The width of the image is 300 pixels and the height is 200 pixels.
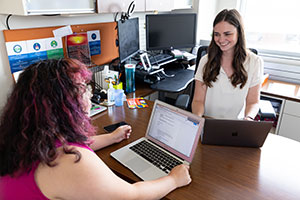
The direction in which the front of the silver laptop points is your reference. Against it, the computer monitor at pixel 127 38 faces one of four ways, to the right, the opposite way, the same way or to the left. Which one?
to the left

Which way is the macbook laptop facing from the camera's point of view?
away from the camera

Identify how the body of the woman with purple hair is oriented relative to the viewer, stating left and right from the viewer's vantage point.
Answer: facing away from the viewer and to the right of the viewer

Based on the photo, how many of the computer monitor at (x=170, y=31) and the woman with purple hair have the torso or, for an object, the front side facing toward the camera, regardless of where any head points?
1

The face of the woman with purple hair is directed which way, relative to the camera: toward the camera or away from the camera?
away from the camera

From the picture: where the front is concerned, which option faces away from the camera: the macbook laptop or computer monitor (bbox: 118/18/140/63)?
the macbook laptop

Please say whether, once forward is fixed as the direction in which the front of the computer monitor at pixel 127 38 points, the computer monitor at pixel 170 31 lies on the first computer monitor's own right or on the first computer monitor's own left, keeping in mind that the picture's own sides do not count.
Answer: on the first computer monitor's own left
